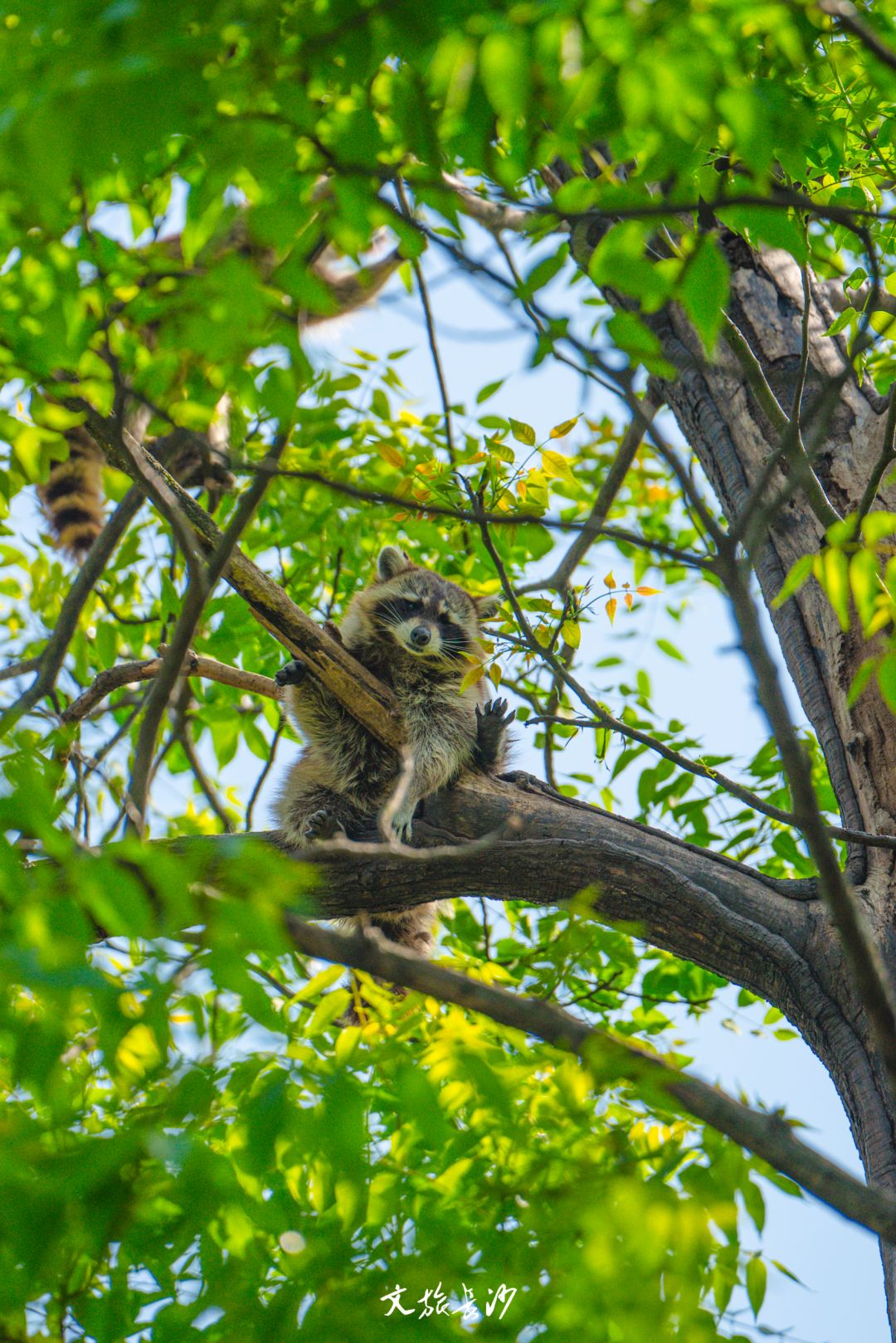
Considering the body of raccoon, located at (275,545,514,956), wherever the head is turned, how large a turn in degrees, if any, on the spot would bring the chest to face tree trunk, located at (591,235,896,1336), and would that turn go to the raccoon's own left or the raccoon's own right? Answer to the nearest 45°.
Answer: approximately 45° to the raccoon's own left

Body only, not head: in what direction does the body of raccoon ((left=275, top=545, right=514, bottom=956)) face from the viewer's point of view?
toward the camera
